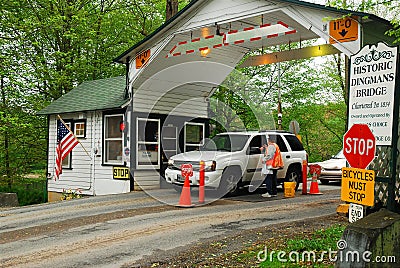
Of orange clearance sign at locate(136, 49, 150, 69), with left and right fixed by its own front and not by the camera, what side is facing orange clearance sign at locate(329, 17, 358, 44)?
left

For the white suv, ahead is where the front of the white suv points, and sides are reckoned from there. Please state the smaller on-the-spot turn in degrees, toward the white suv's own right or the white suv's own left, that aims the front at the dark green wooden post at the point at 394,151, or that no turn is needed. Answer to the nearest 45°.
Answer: approximately 90° to the white suv's own left

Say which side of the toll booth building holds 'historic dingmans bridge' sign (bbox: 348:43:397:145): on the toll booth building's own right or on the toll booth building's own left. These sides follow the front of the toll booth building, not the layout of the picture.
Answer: on the toll booth building's own left

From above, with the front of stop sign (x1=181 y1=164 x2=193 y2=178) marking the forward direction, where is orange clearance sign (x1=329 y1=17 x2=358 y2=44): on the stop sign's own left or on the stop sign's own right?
on the stop sign's own left

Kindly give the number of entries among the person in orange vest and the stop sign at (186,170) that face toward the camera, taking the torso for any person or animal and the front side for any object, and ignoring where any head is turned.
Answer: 1

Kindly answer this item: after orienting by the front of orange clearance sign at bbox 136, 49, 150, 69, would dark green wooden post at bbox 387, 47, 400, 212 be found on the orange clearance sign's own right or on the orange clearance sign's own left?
on the orange clearance sign's own left

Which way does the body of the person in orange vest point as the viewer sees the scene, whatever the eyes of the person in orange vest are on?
to the viewer's left

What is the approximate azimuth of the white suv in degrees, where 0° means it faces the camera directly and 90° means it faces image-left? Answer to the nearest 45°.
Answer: approximately 45°

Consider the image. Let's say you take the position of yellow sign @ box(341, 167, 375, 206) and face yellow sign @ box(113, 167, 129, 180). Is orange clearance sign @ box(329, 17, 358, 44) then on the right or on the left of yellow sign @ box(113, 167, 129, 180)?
right

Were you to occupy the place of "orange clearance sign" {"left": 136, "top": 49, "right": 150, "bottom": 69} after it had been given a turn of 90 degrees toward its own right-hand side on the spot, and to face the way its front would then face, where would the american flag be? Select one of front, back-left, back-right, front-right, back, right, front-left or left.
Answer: front

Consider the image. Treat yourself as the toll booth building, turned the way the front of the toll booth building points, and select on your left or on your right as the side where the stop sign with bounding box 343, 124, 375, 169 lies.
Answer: on your left
